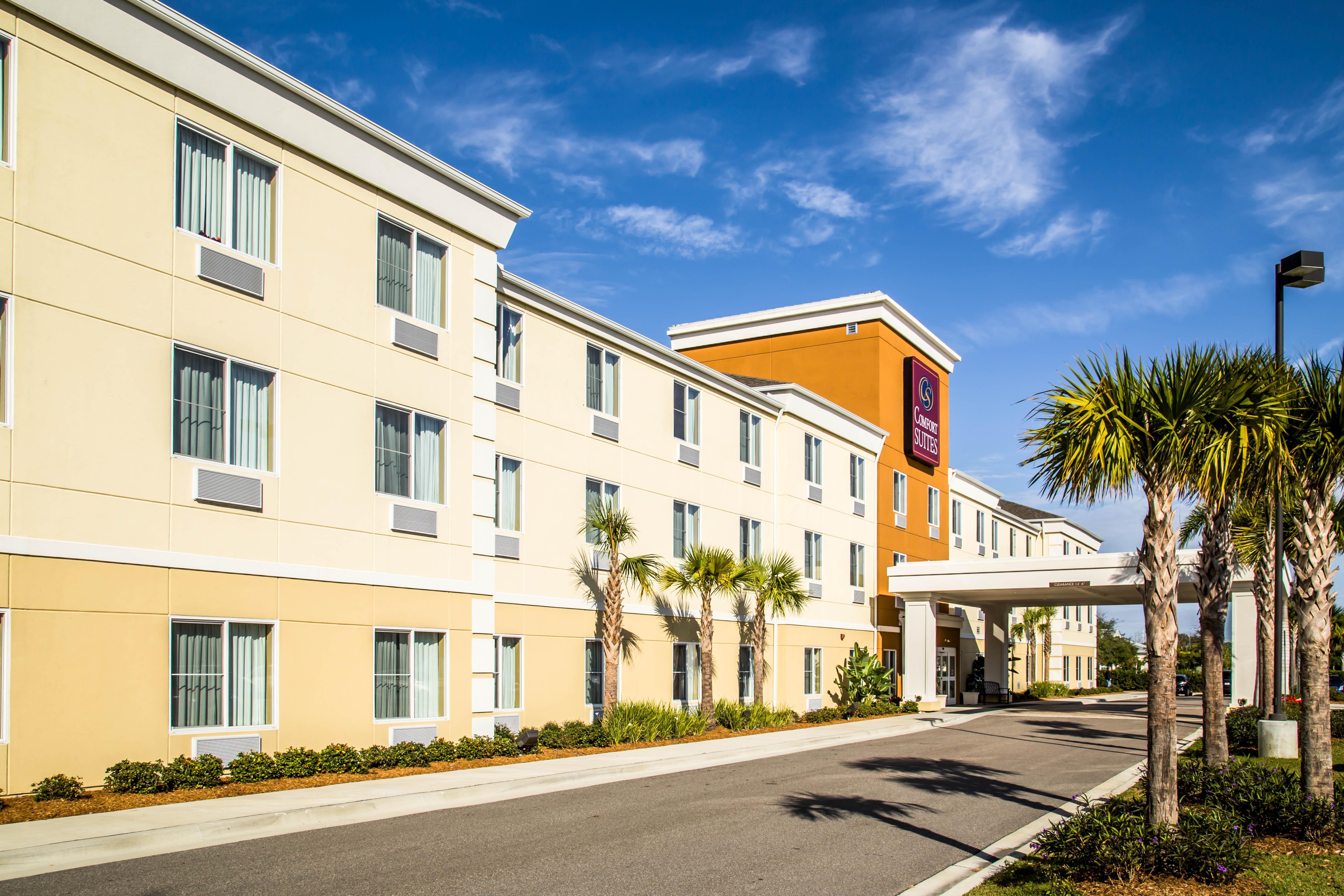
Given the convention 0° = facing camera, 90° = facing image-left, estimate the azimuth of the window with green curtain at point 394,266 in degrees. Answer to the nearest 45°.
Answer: approximately 315°

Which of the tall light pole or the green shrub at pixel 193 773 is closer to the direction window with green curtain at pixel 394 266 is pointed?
the tall light pole

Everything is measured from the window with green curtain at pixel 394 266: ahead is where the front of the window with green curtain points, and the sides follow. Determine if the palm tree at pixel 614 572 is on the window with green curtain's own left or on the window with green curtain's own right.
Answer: on the window with green curtain's own left

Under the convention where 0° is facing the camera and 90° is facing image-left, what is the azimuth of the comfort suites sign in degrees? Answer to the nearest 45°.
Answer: approximately 315°

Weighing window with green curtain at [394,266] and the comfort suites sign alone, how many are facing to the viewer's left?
0

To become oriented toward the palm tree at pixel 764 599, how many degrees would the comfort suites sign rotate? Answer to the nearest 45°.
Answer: approximately 45° to its right

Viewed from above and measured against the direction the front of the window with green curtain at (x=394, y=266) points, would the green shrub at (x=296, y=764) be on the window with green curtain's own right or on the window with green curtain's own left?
on the window with green curtain's own right

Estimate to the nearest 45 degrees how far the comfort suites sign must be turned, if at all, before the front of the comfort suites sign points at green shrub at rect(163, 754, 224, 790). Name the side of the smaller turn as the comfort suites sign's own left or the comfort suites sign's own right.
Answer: approximately 45° to the comfort suites sign's own right

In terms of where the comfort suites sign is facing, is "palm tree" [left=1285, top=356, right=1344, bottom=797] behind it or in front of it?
in front
